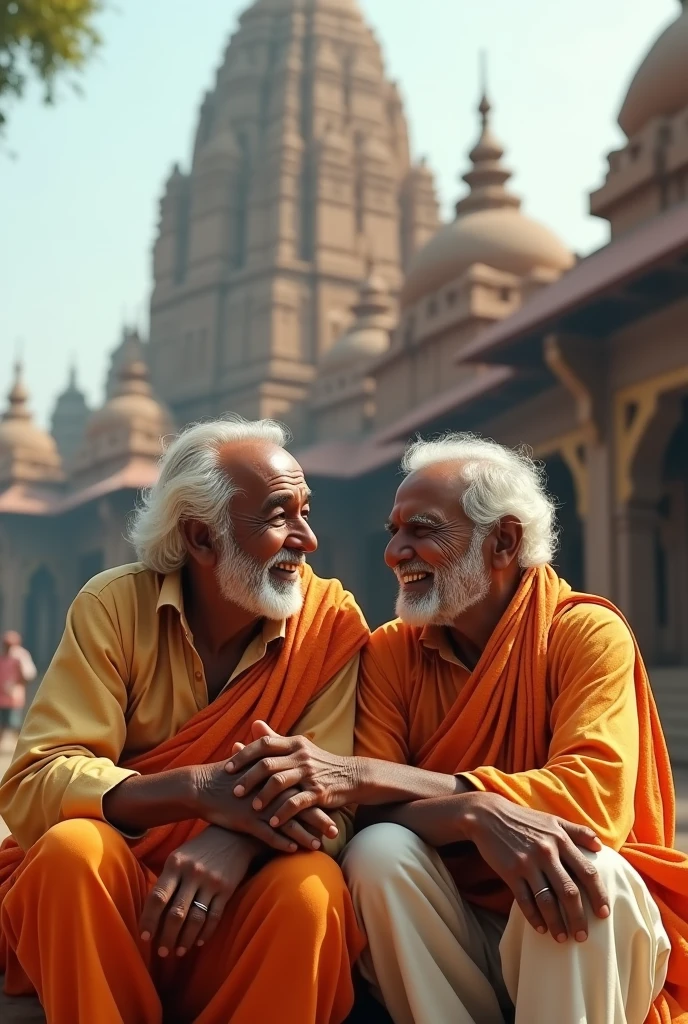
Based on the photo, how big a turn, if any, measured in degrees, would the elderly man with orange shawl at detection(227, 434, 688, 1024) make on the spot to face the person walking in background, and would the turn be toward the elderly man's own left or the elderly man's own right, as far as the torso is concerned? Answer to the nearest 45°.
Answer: approximately 90° to the elderly man's own right

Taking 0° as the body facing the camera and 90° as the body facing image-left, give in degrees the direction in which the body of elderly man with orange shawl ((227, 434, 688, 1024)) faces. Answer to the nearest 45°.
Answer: approximately 45°

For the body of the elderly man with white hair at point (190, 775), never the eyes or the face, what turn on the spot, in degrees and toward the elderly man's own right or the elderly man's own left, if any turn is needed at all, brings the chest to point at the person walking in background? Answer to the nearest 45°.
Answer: approximately 135° to the elderly man's own left

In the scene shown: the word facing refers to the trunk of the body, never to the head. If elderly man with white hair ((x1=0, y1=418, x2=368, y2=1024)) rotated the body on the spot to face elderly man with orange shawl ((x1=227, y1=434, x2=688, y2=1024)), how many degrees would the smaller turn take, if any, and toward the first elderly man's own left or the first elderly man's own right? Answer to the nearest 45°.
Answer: approximately 45° to the first elderly man's own left

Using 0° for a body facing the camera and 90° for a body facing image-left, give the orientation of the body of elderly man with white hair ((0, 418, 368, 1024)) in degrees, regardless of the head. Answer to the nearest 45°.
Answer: approximately 315°

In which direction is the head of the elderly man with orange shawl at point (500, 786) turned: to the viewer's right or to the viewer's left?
to the viewer's left

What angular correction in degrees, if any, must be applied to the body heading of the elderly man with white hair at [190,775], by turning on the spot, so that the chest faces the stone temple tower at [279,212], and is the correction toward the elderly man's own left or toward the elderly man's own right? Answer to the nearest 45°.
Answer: approximately 135° to the elderly man's own left

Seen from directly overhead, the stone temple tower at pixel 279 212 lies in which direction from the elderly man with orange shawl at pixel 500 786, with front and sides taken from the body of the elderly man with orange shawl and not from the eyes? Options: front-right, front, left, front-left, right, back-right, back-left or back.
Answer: back-right

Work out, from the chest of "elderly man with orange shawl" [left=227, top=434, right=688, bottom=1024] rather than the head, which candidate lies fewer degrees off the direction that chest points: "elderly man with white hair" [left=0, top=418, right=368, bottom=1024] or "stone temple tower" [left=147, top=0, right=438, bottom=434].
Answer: the elderly man with white hair
